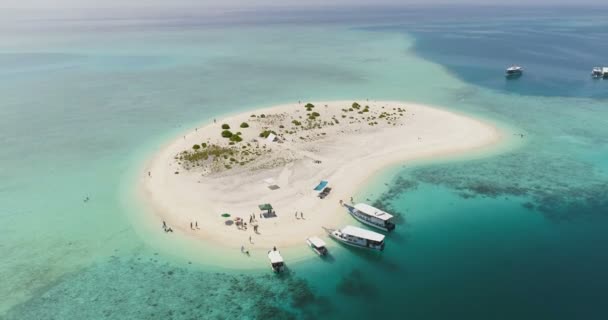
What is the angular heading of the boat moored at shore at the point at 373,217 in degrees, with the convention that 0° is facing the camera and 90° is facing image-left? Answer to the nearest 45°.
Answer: approximately 135°

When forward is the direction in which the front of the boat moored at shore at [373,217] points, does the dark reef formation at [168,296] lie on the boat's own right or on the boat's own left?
on the boat's own left

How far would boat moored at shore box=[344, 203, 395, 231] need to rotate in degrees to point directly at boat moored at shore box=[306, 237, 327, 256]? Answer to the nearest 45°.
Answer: approximately 90° to its left

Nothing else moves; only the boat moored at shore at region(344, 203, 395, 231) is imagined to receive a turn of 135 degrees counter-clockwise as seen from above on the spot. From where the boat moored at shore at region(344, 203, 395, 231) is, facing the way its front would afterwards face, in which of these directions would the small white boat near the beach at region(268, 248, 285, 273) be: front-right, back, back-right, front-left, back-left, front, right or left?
front-right
